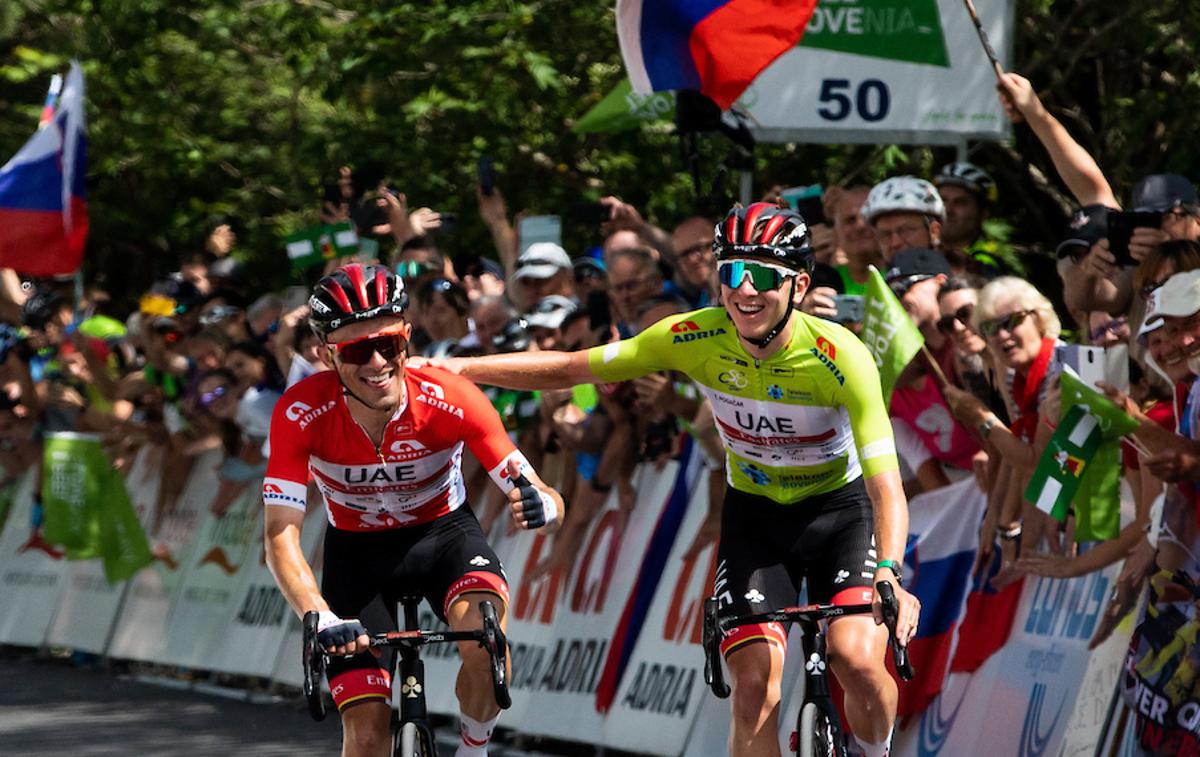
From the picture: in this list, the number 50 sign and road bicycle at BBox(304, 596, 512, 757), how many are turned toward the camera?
2

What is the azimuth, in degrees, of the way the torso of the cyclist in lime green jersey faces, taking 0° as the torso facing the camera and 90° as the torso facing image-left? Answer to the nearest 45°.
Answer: approximately 0°

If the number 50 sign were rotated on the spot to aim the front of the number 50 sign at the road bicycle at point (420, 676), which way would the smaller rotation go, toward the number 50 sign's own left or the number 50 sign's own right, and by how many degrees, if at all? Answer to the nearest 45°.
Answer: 0° — it already faces it

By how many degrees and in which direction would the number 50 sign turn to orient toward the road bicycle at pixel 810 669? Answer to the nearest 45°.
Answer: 0° — it already faces it

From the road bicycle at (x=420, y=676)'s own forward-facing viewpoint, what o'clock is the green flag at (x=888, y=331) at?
The green flag is roughly at 8 o'clock from the road bicycle.

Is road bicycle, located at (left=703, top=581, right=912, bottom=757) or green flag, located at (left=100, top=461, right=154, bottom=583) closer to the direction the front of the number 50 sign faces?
the road bicycle

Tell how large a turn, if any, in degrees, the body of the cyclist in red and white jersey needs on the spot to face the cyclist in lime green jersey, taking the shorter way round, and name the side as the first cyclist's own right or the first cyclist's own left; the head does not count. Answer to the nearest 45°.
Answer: approximately 90° to the first cyclist's own left
